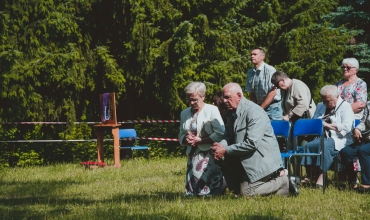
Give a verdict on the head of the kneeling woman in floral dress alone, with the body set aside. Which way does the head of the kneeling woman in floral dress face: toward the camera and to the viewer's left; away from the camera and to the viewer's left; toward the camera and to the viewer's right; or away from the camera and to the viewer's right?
toward the camera and to the viewer's left

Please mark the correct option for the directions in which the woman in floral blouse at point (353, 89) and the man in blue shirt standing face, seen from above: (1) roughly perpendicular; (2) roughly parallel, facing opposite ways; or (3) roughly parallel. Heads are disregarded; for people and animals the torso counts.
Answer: roughly parallel

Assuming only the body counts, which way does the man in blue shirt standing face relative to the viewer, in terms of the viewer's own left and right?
facing the viewer and to the left of the viewer

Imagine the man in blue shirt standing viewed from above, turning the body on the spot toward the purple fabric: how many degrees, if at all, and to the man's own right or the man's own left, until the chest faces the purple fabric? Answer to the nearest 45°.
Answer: approximately 90° to the man's own right

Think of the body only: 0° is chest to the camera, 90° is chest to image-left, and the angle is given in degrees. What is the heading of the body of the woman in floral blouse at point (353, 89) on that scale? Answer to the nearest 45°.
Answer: approximately 45°

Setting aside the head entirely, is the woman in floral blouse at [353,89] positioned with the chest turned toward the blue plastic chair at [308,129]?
yes

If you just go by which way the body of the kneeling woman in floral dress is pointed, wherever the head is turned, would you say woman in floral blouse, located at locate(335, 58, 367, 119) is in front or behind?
behind

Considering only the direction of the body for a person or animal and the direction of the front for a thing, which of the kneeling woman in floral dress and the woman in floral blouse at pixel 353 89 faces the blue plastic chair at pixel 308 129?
the woman in floral blouse

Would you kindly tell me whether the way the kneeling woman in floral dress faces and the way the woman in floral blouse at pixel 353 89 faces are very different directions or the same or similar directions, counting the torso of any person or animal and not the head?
same or similar directions

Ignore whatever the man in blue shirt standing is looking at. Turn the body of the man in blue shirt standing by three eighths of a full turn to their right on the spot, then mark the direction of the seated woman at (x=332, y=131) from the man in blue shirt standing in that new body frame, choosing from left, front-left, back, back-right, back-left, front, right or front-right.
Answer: back-right

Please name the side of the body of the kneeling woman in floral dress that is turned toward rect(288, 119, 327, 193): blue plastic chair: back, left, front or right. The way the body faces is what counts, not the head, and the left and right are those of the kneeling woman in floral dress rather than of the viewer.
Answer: back

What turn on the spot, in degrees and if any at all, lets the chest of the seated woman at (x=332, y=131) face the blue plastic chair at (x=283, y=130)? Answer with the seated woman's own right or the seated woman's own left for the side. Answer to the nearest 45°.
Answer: approximately 45° to the seated woman's own right

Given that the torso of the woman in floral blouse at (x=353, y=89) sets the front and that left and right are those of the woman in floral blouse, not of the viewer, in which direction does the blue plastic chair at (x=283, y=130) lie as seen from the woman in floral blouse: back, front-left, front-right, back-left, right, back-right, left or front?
front

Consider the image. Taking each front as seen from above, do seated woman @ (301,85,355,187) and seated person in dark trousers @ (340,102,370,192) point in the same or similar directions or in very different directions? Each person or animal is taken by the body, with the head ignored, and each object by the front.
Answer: same or similar directions

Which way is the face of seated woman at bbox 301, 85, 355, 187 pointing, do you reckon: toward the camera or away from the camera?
toward the camera
